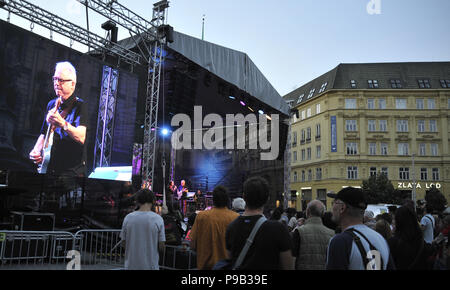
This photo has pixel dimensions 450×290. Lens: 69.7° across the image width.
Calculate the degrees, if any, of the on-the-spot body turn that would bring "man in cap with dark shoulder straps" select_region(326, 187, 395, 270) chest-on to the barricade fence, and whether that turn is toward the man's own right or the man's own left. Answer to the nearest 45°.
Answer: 0° — they already face it

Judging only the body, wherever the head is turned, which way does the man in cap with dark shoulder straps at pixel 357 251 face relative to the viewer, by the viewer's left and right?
facing away from the viewer and to the left of the viewer

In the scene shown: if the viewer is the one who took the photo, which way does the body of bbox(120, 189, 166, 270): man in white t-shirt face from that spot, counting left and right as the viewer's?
facing away from the viewer

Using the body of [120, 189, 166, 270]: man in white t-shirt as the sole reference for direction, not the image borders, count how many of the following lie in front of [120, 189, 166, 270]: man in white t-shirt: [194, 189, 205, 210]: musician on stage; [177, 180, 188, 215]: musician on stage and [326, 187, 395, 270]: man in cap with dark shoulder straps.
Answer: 2

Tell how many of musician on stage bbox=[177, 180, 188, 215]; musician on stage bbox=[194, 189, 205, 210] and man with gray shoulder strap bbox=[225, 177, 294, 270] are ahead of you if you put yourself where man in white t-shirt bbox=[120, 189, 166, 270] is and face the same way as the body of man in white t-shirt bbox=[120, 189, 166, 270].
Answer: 2

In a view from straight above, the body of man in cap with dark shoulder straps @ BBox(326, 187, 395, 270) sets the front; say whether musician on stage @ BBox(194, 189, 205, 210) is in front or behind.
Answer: in front

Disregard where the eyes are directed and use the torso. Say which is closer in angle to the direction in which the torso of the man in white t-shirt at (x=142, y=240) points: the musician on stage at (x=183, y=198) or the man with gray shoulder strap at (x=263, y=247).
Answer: the musician on stage

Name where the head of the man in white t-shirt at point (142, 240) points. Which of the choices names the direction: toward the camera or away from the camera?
away from the camera

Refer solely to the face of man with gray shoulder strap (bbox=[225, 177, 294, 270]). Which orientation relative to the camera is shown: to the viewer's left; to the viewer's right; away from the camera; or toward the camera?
away from the camera

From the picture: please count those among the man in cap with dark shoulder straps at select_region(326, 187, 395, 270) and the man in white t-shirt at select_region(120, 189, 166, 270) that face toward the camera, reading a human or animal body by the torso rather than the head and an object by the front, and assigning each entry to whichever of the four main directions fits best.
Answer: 0

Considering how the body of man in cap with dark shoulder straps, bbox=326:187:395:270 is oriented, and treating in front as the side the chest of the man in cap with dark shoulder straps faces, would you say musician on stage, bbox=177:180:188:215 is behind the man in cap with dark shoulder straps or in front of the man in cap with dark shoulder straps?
in front

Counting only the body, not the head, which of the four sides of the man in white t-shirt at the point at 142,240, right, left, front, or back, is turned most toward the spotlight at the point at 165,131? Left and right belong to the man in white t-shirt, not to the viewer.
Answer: front

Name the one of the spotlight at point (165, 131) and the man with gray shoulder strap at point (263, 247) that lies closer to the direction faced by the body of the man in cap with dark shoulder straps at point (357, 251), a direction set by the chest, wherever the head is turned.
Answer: the spotlight

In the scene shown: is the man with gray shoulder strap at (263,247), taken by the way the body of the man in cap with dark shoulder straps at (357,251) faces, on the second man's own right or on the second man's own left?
on the second man's own left
